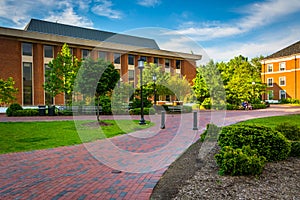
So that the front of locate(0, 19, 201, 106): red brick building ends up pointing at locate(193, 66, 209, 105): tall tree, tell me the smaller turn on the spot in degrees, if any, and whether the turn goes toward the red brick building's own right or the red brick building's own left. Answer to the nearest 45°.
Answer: approximately 45° to the red brick building's own left

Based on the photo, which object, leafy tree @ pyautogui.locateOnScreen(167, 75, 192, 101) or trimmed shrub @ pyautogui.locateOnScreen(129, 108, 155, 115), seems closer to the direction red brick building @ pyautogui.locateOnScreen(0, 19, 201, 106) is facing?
the trimmed shrub

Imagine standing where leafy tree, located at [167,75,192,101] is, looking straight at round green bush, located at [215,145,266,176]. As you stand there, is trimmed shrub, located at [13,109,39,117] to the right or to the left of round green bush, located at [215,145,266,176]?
right

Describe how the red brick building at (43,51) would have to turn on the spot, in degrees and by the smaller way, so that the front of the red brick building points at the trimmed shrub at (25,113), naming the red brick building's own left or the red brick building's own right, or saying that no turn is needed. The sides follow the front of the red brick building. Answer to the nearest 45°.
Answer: approximately 45° to the red brick building's own right

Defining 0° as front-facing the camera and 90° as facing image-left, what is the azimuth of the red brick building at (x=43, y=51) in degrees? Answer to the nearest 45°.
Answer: approximately 315°

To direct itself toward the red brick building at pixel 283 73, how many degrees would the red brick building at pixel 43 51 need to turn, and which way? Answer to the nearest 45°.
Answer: approximately 45° to its left

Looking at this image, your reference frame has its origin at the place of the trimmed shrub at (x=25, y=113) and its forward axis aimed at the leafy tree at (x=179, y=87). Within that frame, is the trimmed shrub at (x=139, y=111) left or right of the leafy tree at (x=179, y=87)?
right
